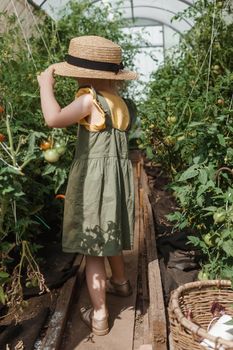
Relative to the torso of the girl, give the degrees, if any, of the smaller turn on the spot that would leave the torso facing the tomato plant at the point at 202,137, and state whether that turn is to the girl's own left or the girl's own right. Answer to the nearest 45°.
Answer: approximately 90° to the girl's own right

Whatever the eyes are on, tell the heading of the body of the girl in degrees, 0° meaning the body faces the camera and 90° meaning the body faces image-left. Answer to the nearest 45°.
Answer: approximately 135°

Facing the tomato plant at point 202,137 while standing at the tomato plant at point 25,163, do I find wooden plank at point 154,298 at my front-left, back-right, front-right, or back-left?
front-right

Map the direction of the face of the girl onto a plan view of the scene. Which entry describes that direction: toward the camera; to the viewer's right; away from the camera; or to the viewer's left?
away from the camera
